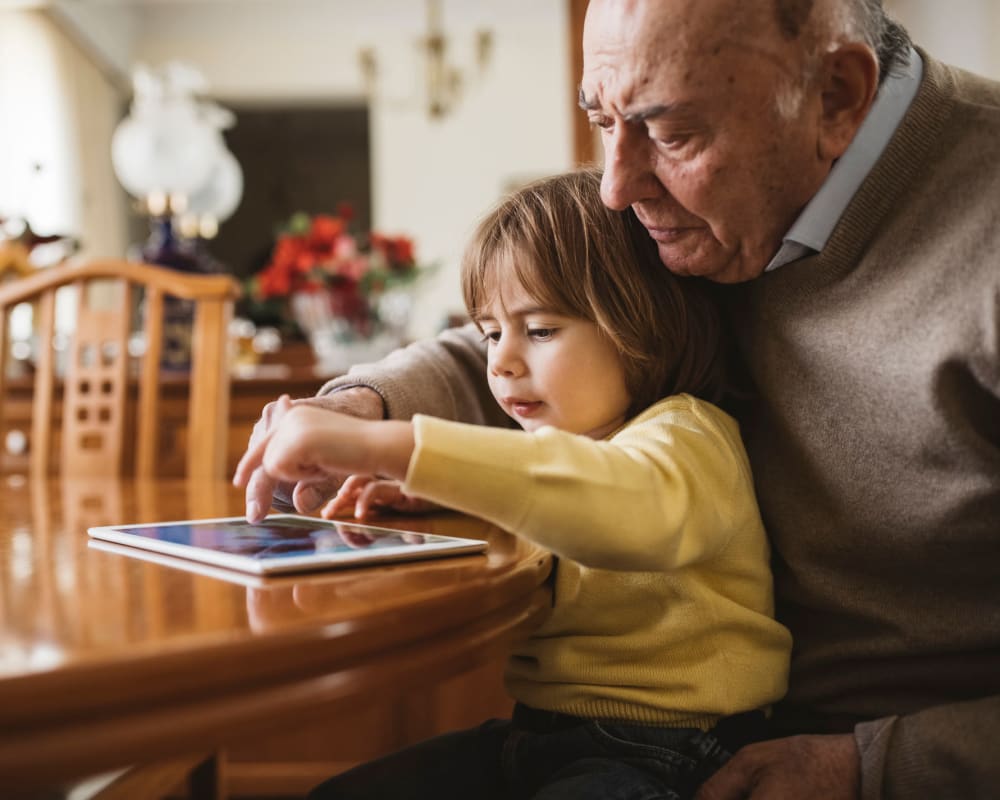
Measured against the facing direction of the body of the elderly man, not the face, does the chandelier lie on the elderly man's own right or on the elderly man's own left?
on the elderly man's own right

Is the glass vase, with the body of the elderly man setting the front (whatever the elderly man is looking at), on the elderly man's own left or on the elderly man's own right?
on the elderly man's own right

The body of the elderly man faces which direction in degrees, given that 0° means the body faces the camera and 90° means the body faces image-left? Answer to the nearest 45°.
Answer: approximately 45°

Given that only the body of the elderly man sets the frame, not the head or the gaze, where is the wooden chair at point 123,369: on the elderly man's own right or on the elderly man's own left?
on the elderly man's own right

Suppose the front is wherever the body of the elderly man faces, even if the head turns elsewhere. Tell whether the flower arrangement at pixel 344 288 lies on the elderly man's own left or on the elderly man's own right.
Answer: on the elderly man's own right
